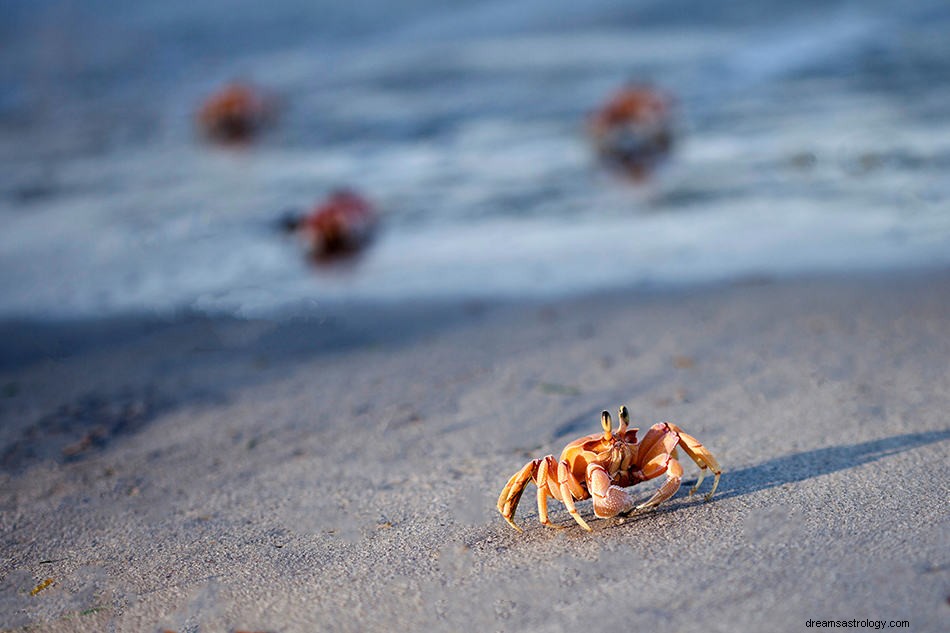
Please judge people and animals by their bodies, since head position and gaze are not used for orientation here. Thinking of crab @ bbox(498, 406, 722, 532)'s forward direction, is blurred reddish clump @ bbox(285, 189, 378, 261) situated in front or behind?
behind

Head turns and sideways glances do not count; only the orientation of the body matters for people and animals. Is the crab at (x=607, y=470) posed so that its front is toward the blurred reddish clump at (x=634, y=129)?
no

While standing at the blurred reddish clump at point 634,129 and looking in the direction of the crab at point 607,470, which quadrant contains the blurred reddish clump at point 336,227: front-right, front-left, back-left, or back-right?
front-right

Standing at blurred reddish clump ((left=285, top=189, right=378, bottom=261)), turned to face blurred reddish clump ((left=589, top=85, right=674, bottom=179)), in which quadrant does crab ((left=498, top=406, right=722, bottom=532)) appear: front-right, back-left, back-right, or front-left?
back-right

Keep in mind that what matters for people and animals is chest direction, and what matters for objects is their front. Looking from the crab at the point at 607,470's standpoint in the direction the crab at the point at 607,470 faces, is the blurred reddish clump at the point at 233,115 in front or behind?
behind

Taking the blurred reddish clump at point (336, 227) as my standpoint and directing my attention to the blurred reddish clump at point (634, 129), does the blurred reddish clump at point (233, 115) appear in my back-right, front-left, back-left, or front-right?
front-left

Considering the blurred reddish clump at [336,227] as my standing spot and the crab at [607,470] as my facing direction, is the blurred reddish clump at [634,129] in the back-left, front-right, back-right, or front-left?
back-left

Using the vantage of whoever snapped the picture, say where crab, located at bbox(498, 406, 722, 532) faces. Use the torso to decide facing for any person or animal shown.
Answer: facing the viewer and to the right of the viewer

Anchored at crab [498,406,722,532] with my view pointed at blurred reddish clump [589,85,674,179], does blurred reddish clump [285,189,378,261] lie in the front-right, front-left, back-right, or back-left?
front-left

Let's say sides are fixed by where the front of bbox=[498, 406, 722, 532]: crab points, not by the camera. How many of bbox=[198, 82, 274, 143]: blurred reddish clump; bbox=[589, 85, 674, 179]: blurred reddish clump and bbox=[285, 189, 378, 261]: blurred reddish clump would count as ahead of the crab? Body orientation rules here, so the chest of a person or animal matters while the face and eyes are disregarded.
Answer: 0

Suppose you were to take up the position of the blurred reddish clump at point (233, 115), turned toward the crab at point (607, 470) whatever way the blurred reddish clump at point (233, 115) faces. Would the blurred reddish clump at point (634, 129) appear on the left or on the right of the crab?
left
